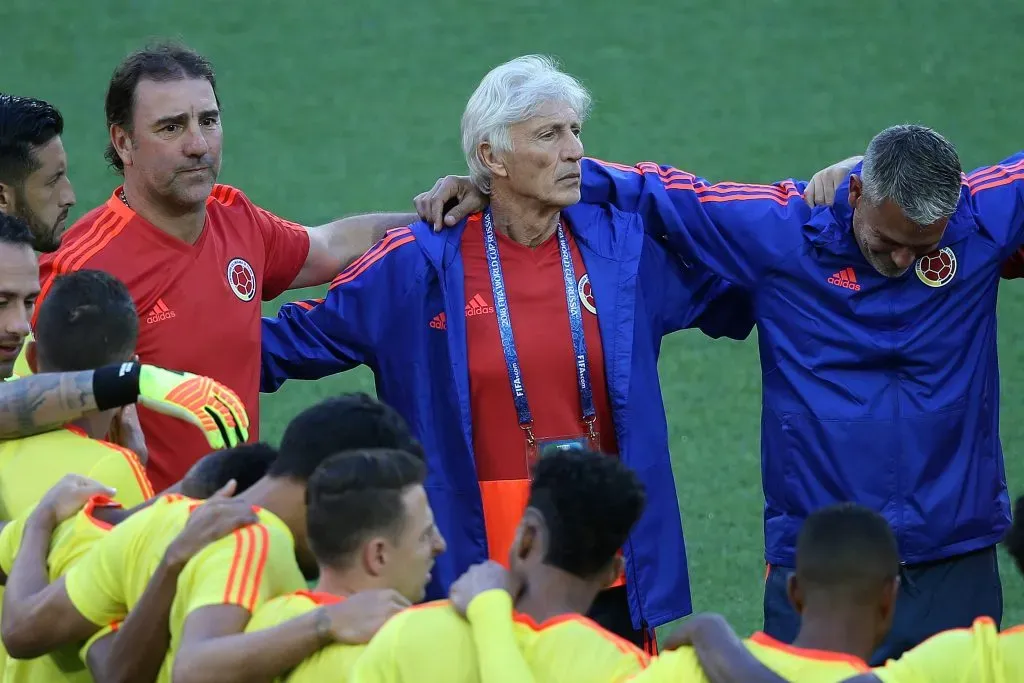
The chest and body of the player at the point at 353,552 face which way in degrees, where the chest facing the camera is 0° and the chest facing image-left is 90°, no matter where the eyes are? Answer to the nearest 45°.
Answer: approximately 225°

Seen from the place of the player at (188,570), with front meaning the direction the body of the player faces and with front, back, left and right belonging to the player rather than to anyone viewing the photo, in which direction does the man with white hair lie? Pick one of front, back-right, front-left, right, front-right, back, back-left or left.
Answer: front

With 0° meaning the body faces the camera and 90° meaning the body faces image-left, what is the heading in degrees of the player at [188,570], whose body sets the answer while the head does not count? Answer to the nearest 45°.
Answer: approximately 225°

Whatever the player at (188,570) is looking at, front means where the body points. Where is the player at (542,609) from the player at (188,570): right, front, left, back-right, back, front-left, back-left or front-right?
right

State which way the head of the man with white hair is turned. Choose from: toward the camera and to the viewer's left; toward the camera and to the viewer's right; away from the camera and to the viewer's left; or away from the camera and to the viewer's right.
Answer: toward the camera and to the viewer's right

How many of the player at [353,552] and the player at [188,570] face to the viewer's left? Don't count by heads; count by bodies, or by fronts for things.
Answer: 0

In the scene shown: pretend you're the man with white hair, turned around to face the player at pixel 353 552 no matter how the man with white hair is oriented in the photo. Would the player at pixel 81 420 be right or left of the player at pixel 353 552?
right

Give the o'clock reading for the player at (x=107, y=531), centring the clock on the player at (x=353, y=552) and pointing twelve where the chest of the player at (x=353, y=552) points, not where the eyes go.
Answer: the player at (x=107, y=531) is roughly at 9 o'clock from the player at (x=353, y=552).

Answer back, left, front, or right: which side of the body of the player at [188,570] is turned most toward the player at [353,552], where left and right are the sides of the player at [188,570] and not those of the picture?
right
